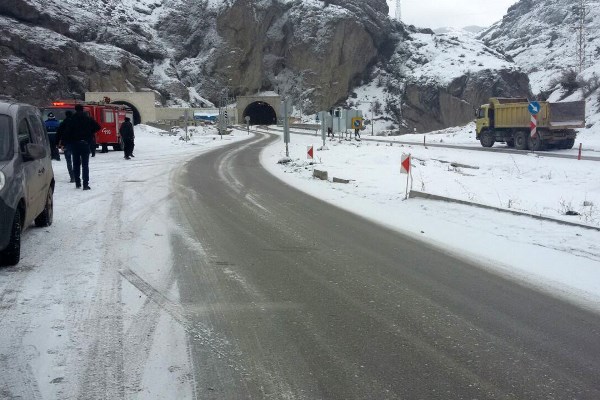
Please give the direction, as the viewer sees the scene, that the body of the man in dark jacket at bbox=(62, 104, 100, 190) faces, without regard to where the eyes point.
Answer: away from the camera

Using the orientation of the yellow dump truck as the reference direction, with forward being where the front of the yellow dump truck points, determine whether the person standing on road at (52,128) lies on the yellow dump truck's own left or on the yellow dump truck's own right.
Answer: on the yellow dump truck's own left

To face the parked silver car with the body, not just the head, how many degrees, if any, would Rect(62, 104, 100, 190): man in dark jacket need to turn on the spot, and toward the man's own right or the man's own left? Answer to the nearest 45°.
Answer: approximately 180°

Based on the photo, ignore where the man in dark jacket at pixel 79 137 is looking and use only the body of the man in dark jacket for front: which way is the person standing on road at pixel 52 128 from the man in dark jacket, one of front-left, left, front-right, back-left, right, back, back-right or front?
front

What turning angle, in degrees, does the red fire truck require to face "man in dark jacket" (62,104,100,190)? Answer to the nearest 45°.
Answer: approximately 45° to its left

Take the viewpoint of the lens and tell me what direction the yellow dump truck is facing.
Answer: facing away from the viewer and to the left of the viewer

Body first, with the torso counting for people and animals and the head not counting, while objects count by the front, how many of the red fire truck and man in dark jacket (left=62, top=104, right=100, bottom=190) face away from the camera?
1
